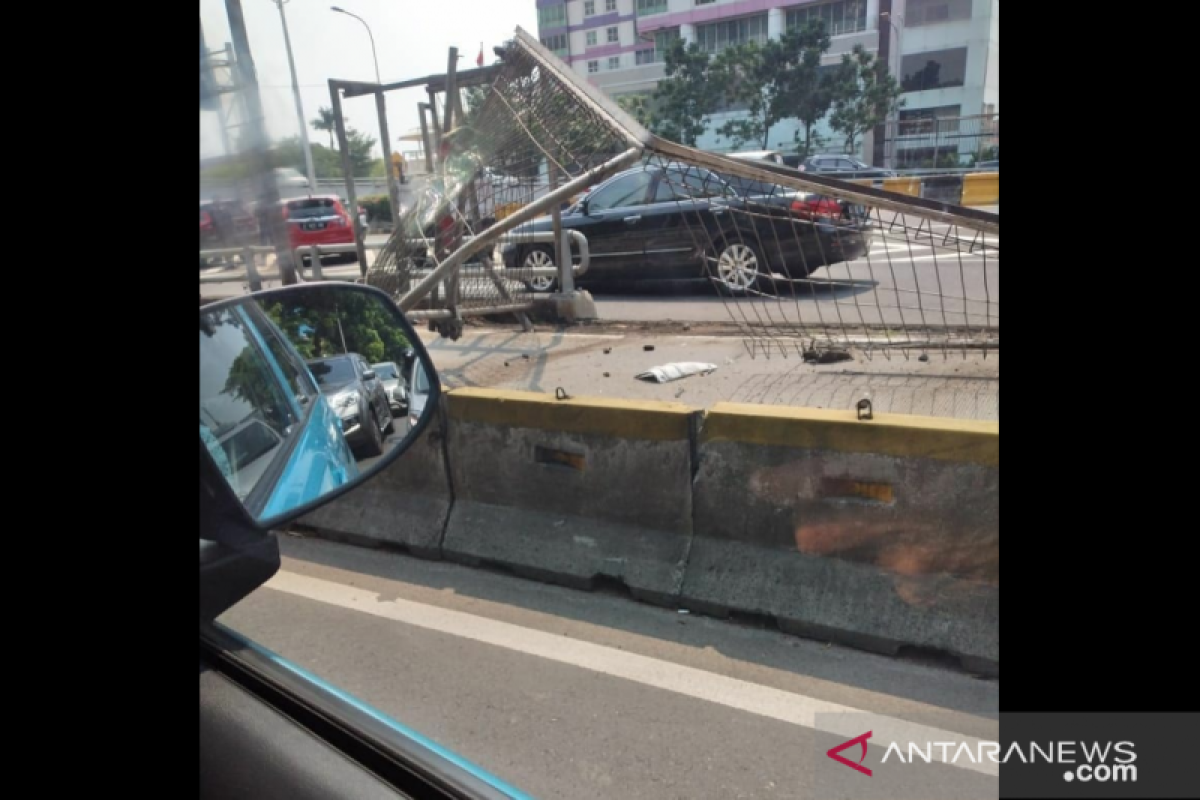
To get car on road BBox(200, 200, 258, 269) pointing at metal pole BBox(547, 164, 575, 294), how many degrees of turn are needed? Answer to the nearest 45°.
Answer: approximately 90° to its right

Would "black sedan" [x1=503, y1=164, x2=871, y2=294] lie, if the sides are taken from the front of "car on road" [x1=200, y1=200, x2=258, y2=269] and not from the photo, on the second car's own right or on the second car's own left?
on the second car's own right

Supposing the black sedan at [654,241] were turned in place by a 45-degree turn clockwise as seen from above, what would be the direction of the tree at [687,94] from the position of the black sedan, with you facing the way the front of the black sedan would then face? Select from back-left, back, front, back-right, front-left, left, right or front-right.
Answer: front

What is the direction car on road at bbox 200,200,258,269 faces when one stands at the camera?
facing away from the viewer and to the left of the viewer

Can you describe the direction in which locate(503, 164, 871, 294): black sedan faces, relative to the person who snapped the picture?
facing away from the viewer and to the left of the viewer

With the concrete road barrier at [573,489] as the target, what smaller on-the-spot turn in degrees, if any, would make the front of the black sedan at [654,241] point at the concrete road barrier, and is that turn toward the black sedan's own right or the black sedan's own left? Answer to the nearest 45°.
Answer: approximately 135° to the black sedan's own left

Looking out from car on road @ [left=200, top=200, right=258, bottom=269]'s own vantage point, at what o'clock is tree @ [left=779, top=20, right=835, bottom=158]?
The tree is roughly at 3 o'clock from the car on road.

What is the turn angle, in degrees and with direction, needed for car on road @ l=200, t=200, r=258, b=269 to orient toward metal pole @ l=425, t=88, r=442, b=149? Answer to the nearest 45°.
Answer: approximately 45° to its right

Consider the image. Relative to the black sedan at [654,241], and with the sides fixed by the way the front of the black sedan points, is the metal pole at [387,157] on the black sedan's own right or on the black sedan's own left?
on the black sedan's own left

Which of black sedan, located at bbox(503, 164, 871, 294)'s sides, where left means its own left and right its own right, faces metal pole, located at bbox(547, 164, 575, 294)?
left

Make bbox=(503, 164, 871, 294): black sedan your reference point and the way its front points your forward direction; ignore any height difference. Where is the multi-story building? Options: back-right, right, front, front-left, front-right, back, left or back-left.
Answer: front-right

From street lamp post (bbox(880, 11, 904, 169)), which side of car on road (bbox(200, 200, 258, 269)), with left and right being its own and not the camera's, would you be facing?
right

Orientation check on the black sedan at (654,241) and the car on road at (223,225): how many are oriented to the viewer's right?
0

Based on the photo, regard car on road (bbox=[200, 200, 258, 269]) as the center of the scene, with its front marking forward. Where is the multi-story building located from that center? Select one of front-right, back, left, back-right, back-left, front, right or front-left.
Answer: right
